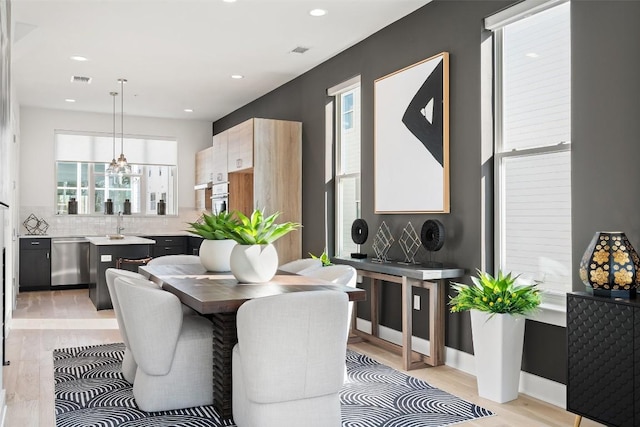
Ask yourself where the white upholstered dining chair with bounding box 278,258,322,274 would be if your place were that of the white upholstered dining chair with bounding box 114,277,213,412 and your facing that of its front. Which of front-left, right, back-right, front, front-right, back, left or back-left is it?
front-left

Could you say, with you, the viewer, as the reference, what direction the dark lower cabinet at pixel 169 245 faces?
facing the viewer

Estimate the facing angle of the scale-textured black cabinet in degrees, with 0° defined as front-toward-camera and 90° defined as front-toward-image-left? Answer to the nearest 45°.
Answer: approximately 45°

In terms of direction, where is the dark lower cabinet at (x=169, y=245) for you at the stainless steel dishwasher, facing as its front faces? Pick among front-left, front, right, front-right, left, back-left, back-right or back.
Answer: left

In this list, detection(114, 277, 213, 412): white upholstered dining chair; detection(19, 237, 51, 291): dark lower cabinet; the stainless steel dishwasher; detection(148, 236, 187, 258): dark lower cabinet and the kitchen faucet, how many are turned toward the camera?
4

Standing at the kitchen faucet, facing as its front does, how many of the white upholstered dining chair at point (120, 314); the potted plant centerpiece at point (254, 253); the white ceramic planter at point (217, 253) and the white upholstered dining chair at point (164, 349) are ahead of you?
4

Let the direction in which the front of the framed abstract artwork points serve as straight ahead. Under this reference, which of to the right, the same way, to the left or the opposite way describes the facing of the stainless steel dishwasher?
to the left

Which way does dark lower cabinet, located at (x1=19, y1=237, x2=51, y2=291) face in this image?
toward the camera

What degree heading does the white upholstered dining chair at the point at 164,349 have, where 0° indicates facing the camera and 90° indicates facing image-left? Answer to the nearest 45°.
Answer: approximately 270°

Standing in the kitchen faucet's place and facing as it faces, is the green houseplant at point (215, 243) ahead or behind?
ahead

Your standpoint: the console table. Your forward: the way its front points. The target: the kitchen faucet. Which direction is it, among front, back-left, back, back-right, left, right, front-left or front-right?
right

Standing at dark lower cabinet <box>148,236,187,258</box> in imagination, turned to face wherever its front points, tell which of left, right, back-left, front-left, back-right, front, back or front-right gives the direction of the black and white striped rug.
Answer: front
